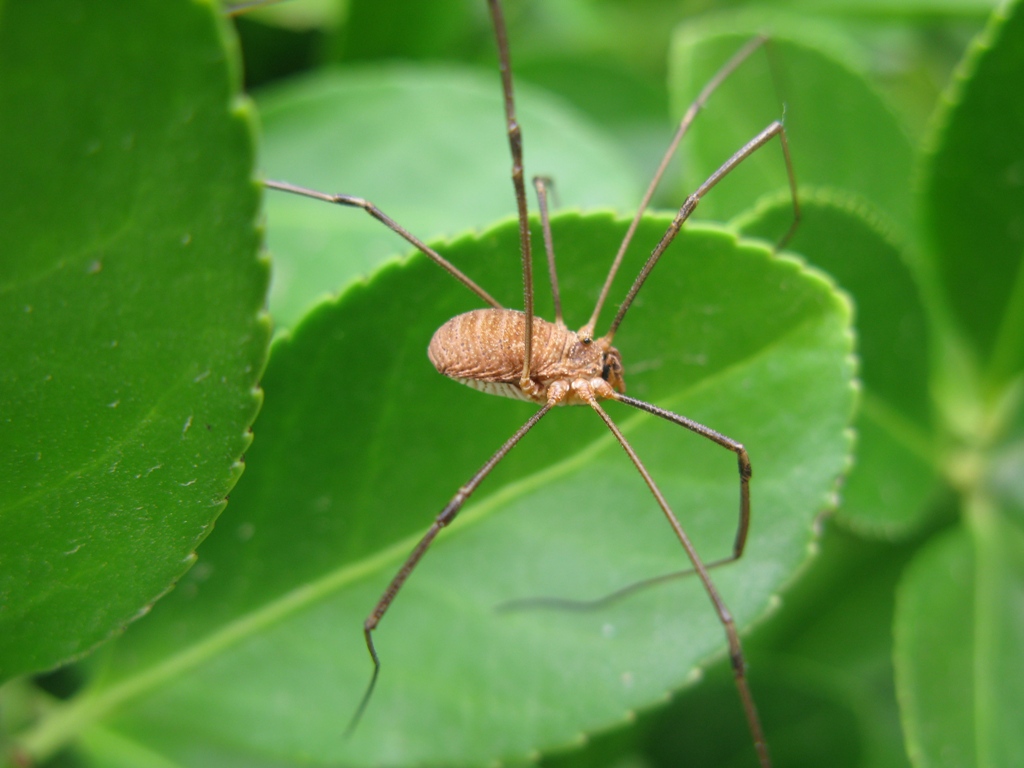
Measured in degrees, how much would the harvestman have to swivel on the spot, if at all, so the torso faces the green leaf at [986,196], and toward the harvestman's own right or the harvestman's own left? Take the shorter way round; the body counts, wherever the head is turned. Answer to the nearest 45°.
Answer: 0° — it already faces it

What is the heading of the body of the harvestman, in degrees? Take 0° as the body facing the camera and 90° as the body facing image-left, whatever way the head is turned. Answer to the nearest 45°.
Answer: approximately 270°

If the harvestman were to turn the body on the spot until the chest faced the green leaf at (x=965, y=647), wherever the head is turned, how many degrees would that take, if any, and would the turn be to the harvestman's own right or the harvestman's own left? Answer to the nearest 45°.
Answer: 0° — it already faces it

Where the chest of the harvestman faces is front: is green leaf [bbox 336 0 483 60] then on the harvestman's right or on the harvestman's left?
on the harvestman's left
